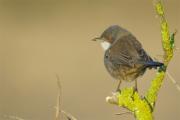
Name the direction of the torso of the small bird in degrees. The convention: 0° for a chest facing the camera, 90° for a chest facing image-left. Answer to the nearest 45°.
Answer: approximately 90°
